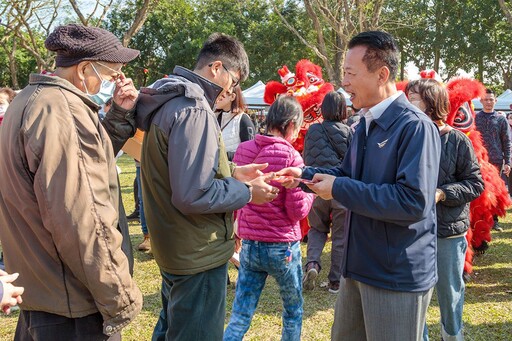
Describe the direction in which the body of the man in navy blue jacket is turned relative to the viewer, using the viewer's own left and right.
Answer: facing to the left of the viewer

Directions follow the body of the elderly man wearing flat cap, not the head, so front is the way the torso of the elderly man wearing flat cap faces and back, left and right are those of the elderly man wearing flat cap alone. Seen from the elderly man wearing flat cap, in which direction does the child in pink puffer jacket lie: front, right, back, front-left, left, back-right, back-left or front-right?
front-left

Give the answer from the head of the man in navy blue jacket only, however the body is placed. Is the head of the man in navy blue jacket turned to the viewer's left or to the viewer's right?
to the viewer's left

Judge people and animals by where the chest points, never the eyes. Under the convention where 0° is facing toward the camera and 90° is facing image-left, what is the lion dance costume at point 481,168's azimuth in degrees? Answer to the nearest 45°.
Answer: approximately 45°

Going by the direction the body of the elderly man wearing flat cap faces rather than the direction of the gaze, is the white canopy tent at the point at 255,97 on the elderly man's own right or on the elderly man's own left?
on the elderly man's own left

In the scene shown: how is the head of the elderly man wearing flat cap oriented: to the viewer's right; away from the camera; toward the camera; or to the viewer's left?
to the viewer's right

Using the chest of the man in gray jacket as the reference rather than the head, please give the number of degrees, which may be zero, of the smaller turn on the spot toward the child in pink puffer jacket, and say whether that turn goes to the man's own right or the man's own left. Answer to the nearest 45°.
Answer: approximately 45° to the man's own left

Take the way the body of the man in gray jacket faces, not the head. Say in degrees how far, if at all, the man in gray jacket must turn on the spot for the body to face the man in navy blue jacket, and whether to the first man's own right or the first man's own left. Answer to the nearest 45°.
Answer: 0° — they already face them

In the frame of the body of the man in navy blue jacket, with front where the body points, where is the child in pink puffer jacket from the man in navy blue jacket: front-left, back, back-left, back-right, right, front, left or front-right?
front-right

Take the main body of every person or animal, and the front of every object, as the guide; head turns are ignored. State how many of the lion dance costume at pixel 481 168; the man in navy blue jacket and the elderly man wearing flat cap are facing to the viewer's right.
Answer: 1

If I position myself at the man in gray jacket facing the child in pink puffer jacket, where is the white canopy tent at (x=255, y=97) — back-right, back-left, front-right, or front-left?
front-left

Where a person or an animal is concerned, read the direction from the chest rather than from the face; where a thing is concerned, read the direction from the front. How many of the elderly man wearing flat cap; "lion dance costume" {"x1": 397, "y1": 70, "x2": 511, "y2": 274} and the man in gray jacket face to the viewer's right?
2

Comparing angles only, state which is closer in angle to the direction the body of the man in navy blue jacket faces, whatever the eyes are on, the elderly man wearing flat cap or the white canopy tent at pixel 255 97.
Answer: the elderly man wearing flat cap

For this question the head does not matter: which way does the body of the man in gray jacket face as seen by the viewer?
to the viewer's right

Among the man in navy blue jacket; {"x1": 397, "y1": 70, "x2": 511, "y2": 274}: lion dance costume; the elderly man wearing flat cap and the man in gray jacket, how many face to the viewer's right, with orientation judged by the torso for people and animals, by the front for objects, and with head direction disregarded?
2

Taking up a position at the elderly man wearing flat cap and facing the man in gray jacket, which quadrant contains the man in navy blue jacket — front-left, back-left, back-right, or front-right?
front-right

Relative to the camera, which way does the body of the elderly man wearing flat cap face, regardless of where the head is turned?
to the viewer's right
